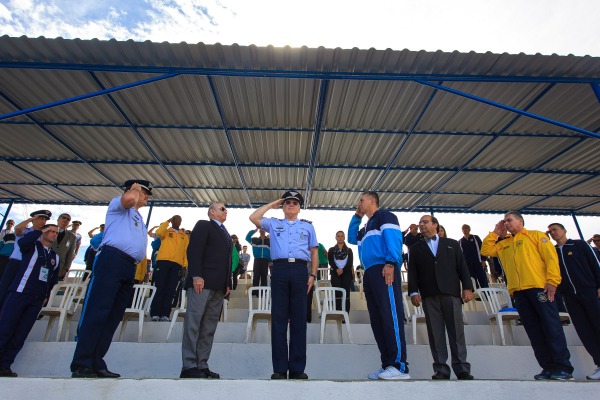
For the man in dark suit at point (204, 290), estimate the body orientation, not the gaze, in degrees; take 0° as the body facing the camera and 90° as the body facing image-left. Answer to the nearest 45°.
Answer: approximately 315°

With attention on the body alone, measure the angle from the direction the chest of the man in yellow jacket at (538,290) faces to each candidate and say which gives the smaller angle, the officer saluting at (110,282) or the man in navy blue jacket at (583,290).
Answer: the officer saluting

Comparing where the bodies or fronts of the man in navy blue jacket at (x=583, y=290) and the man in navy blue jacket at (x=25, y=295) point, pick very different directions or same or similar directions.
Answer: very different directions

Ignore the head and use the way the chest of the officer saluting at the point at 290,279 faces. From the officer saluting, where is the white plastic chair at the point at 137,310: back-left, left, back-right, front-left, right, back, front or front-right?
back-right

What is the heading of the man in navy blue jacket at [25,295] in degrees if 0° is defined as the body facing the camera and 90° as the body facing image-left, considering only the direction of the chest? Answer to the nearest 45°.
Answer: approximately 315°
